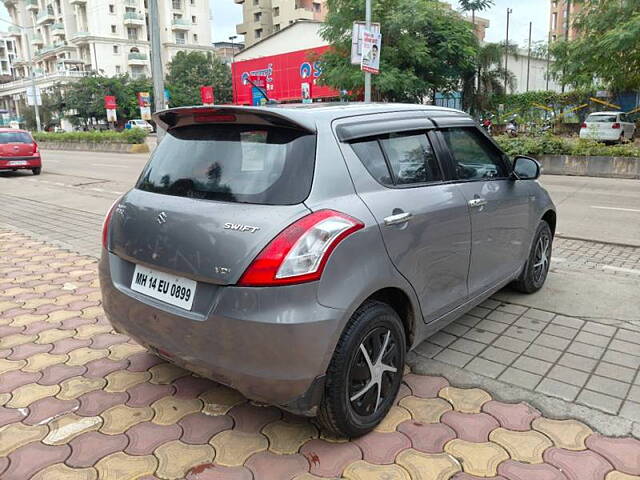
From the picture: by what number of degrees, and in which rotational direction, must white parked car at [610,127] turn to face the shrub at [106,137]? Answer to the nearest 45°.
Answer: approximately 135° to its left

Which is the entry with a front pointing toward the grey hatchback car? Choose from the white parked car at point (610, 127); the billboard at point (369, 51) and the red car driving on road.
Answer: the billboard

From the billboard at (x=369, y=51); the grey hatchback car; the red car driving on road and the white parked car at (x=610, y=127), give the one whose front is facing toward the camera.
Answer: the billboard

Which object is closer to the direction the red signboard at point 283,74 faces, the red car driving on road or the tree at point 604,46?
the red car driving on road

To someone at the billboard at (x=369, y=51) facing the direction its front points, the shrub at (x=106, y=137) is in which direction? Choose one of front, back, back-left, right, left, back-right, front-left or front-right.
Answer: back-right

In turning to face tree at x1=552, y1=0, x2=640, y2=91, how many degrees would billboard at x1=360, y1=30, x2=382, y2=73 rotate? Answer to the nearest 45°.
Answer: approximately 135° to its left

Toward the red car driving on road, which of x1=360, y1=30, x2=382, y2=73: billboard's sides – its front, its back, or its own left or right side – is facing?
right

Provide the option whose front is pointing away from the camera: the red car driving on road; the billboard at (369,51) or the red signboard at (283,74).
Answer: the red car driving on road

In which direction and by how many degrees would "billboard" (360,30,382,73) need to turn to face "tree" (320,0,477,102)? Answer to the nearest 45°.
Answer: approximately 180°

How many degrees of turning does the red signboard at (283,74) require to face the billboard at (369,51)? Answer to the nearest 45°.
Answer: approximately 45° to its left

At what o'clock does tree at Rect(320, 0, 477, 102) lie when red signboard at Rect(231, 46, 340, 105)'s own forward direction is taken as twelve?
The tree is roughly at 10 o'clock from the red signboard.

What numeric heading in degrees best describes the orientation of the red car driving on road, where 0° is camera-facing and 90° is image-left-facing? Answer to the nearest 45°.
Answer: approximately 180°

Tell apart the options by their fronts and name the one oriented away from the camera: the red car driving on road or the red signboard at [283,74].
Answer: the red car driving on road
